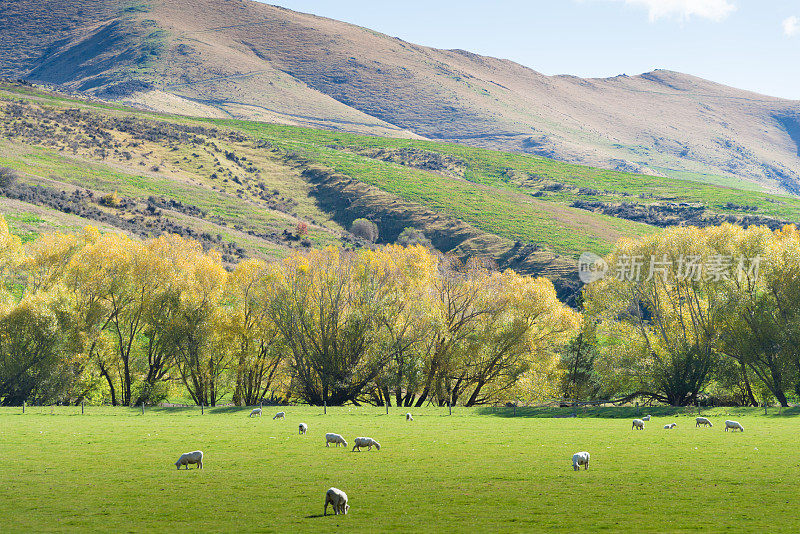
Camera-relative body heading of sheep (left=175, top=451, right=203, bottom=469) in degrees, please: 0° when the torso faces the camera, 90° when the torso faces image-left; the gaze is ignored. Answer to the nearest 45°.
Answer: approximately 90°

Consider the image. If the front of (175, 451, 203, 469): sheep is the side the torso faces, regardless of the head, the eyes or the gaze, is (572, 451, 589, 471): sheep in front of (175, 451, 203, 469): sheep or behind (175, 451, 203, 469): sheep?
behind

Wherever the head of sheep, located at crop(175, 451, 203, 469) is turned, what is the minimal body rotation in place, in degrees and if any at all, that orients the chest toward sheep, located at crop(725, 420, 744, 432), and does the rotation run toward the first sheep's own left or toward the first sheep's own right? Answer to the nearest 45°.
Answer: approximately 180°

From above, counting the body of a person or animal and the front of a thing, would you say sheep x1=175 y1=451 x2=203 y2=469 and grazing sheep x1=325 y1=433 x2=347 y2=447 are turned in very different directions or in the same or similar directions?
very different directions

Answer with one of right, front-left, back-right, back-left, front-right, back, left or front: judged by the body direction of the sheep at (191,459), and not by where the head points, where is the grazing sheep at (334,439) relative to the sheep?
back-right

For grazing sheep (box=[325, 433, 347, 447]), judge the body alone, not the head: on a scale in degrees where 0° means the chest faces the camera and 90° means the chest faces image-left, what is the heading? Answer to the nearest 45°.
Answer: approximately 270°
